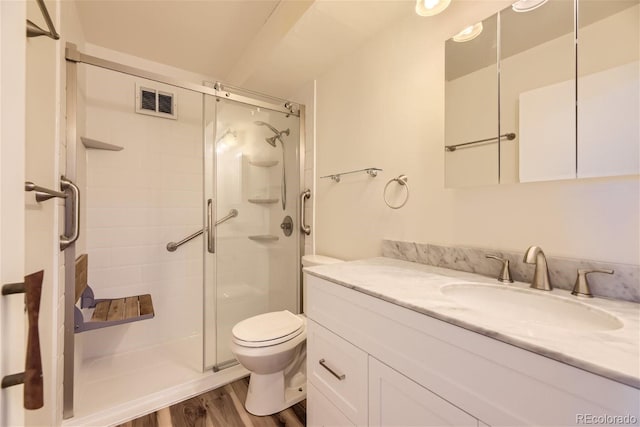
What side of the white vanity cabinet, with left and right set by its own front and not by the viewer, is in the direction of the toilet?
right

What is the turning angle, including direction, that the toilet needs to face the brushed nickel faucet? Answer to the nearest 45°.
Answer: approximately 90° to its left

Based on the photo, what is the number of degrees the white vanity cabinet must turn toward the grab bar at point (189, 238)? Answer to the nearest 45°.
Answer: approximately 45° to its right

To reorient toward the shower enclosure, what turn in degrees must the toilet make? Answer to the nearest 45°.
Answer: approximately 90° to its right

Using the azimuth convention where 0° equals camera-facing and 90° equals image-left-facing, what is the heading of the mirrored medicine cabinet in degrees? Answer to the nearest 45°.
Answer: approximately 45°

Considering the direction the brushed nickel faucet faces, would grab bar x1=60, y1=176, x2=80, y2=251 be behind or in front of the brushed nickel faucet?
in front

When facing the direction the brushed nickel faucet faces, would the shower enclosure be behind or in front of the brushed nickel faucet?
in front

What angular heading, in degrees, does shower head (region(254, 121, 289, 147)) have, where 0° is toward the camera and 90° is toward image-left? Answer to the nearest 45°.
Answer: approximately 90°

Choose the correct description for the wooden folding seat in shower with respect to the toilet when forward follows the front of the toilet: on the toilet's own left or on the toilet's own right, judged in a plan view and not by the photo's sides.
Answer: on the toilet's own right

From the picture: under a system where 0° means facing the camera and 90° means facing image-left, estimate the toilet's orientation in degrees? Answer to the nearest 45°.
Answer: approximately 45°

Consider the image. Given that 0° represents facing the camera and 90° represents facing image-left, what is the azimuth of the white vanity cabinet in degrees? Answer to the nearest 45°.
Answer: approximately 45°

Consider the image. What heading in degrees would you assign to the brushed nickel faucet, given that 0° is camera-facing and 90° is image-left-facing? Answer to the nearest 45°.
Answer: approximately 45°
